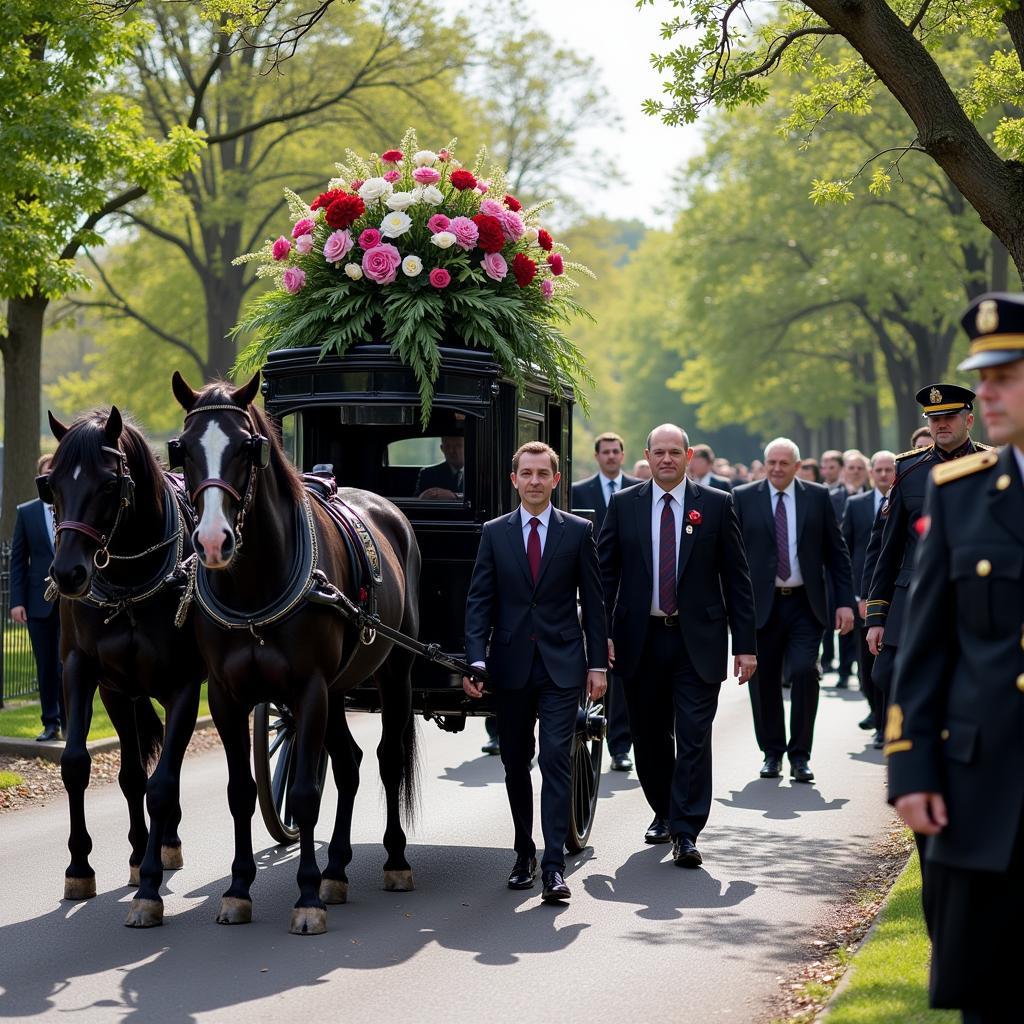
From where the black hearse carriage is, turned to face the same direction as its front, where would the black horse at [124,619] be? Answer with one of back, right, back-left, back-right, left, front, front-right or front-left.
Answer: front-right

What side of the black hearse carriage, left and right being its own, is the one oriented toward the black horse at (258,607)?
front

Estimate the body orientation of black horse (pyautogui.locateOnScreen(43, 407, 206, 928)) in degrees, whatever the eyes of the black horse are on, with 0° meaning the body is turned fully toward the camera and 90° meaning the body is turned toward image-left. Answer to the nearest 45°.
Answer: approximately 0°

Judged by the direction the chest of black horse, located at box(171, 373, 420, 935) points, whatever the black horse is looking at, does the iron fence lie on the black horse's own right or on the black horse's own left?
on the black horse's own right

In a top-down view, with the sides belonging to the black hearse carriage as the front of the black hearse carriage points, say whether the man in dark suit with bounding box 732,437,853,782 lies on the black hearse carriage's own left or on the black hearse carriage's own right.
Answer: on the black hearse carriage's own left

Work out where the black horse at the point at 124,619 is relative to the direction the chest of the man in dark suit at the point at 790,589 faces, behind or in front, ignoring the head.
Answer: in front

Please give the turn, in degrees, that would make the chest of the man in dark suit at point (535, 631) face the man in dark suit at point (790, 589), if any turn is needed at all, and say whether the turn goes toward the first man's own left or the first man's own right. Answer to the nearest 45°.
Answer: approximately 135° to the first man's own left

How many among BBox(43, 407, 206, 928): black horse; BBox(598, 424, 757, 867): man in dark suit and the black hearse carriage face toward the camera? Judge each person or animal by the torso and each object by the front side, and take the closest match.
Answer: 3

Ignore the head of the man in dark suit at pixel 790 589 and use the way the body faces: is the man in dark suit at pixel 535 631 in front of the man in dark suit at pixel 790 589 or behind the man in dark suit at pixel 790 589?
in front

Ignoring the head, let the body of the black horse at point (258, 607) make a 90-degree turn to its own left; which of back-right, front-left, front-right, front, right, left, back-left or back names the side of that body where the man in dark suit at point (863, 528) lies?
left

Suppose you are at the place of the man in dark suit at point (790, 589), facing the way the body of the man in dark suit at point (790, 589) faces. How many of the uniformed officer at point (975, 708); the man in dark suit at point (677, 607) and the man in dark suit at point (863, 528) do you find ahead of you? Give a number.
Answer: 2
